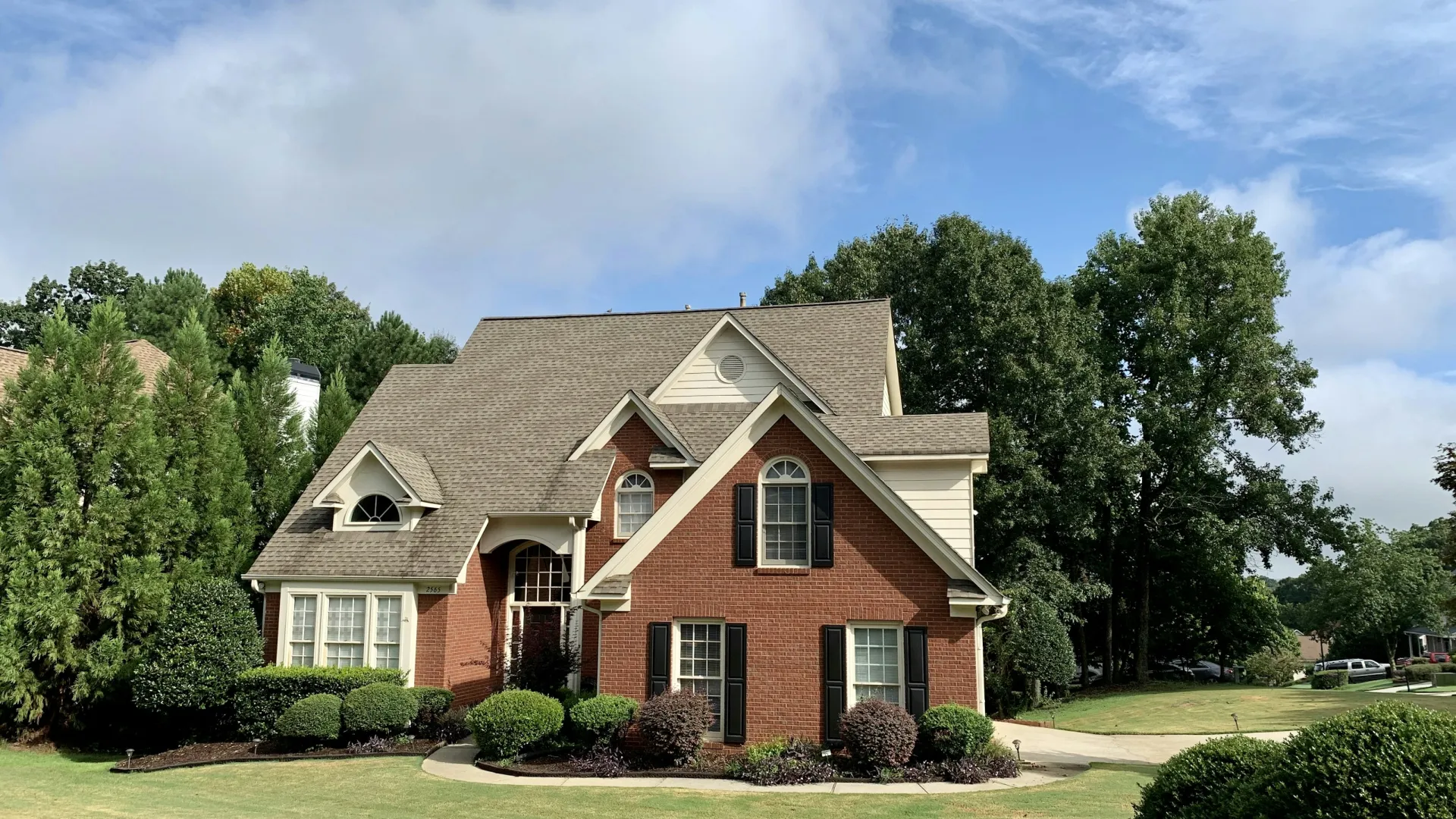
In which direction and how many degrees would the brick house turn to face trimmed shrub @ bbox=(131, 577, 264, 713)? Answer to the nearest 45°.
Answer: approximately 90° to its right

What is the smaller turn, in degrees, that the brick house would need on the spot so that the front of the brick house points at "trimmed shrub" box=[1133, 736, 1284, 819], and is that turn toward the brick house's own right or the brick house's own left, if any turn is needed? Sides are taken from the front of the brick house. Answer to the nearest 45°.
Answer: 0° — it already faces it

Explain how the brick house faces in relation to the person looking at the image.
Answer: facing the viewer

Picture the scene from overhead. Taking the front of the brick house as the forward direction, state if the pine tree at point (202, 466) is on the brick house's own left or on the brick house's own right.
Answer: on the brick house's own right

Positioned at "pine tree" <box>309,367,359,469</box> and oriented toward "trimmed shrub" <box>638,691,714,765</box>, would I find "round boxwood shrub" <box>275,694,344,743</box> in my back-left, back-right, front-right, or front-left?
front-right

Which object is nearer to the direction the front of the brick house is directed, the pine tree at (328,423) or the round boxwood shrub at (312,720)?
the round boxwood shrub

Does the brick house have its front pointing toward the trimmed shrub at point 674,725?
yes

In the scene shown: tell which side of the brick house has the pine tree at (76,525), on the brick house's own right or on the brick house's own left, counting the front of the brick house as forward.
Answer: on the brick house's own right

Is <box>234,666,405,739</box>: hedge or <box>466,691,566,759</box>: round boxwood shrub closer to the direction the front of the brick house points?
the round boxwood shrub

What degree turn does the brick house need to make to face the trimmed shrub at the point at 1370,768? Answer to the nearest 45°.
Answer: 0° — it already faces it
